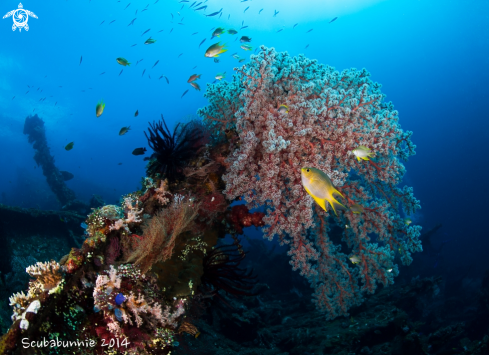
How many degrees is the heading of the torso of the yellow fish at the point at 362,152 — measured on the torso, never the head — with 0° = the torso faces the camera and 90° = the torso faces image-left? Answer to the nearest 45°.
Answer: approximately 90°
